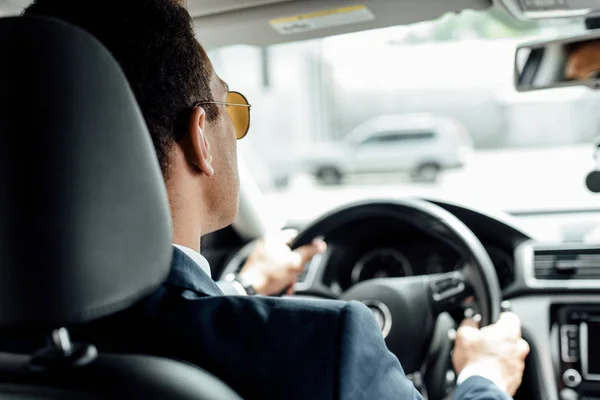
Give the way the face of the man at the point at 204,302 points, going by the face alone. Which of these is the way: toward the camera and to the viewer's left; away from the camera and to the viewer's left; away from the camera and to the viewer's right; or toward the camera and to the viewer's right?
away from the camera and to the viewer's right

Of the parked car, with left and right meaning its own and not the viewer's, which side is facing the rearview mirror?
left

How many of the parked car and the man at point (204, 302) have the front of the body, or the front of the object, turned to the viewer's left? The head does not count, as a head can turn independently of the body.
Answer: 1

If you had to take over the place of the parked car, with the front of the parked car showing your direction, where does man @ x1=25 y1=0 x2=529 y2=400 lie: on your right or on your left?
on your left

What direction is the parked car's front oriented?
to the viewer's left

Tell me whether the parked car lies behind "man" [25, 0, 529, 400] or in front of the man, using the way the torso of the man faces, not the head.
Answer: in front

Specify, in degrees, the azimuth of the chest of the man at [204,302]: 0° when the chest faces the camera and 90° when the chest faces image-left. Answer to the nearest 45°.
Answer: approximately 225°

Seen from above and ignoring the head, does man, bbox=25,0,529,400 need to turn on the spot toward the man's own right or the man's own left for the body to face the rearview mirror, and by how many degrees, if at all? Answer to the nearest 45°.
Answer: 0° — they already face it
